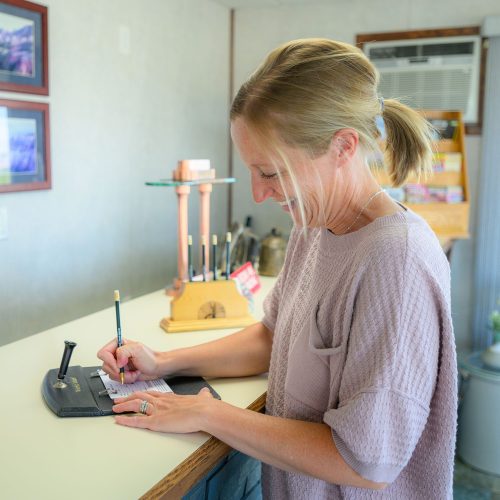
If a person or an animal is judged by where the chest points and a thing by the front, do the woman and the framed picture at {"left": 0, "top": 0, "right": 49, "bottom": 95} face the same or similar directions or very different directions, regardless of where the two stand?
very different directions

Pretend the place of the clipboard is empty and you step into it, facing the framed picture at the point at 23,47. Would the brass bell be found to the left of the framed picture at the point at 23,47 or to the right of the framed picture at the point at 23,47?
right

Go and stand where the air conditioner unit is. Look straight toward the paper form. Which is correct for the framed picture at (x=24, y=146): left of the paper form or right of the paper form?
right

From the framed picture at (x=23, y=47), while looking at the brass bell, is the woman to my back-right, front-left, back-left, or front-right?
front-right

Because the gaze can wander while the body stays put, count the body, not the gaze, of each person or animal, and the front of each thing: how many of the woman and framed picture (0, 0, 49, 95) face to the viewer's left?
1

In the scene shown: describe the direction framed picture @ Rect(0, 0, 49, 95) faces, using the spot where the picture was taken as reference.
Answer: facing the viewer and to the right of the viewer

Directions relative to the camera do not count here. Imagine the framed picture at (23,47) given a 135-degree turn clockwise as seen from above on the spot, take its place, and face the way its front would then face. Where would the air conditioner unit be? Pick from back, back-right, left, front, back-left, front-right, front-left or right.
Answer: back

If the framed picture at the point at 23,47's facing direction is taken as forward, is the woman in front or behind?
in front

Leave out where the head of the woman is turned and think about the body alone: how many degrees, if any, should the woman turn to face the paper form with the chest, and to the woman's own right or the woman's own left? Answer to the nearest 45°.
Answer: approximately 45° to the woman's own right

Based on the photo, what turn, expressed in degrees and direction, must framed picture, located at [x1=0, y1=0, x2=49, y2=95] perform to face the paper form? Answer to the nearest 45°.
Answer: approximately 45° to its right

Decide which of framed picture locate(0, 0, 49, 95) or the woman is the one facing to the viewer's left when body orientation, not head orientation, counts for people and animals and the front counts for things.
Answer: the woman

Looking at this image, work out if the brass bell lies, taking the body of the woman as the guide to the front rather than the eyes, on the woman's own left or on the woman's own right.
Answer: on the woman's own right

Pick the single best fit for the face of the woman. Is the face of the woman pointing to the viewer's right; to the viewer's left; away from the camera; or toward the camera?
to the viewer's left

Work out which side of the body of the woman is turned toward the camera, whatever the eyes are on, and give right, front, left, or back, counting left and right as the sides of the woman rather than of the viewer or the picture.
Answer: left

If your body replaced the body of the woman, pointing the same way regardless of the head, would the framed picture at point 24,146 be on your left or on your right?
on your right
